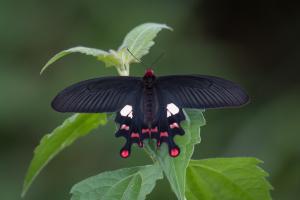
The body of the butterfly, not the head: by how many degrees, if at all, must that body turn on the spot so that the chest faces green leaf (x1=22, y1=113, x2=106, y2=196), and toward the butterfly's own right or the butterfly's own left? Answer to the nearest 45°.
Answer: approximately 90° to the butterfly's own left

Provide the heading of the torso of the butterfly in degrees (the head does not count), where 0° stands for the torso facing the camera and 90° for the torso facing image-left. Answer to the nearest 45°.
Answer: approximately 180°
